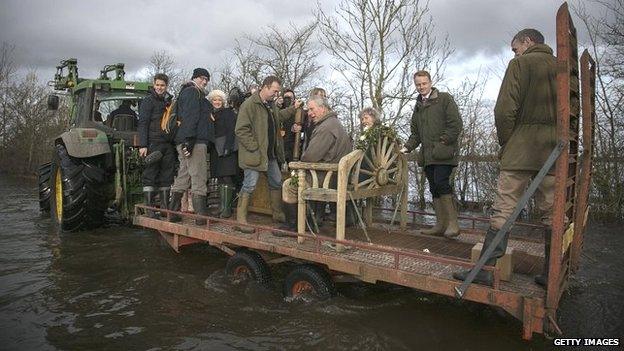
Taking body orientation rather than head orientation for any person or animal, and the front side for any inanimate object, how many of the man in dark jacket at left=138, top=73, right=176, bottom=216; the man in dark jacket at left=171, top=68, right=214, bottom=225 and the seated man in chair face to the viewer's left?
1

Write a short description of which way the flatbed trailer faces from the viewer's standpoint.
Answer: facing away from the viewer and to the left of the viewer

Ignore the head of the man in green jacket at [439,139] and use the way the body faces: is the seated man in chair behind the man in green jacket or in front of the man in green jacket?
in front

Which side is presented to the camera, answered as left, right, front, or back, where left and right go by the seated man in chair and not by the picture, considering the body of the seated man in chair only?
left

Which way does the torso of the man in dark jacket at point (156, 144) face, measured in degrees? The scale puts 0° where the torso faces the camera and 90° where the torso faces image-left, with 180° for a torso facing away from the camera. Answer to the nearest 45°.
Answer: approximately 315°

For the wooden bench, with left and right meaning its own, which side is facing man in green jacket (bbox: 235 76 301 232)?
front

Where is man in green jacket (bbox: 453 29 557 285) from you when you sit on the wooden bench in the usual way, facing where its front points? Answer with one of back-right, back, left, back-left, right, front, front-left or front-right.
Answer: back
